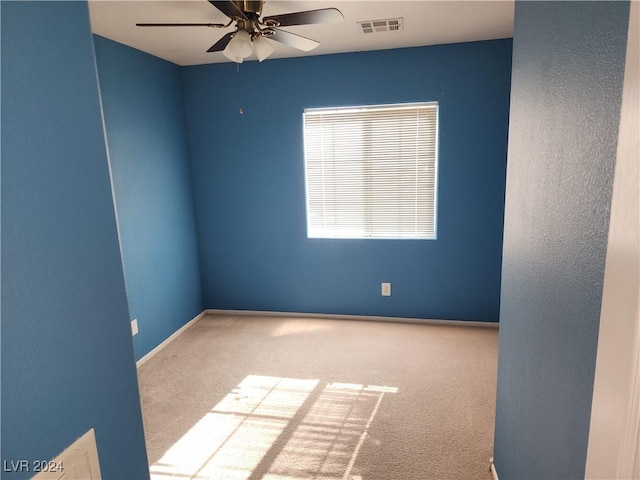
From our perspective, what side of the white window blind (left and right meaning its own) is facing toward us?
front

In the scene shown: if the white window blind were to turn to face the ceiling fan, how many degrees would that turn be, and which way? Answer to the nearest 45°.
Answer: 0° — it already faces it
